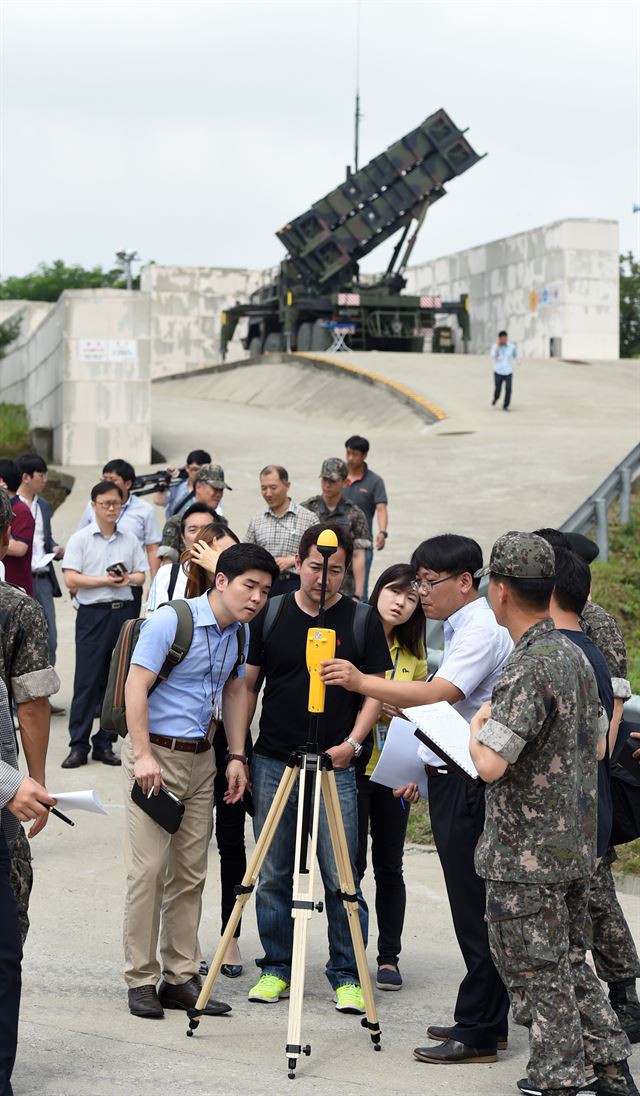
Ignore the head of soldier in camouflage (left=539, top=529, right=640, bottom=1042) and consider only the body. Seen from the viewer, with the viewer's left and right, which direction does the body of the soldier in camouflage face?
facing to the left of the viewer

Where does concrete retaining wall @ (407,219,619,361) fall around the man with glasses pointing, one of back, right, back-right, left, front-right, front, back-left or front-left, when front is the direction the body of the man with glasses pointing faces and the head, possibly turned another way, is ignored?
right

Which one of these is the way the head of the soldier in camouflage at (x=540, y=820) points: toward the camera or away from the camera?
away from the camera

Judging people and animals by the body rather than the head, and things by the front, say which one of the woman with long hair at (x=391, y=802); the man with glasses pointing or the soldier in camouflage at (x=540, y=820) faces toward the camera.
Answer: the woman with long hair

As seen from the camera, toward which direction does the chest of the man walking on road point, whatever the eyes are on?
toward the camera

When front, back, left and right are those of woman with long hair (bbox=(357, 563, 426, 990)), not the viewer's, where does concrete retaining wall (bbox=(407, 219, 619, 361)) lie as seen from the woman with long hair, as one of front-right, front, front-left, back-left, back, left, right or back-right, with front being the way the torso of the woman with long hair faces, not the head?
back

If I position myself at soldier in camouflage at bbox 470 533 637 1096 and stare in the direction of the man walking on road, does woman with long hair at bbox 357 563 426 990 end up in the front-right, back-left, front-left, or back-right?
front-left

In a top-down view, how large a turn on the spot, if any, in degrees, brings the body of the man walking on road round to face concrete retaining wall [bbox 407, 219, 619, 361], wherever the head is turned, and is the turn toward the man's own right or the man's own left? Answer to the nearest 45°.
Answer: approximately 180°

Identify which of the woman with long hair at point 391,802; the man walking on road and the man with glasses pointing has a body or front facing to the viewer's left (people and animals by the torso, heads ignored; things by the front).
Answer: the man with glasses pointing

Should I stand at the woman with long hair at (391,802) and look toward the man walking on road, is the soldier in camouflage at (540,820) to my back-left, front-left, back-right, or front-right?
back-right

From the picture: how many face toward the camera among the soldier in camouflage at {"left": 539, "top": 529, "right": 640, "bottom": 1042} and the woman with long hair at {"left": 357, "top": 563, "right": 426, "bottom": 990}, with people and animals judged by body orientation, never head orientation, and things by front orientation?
1

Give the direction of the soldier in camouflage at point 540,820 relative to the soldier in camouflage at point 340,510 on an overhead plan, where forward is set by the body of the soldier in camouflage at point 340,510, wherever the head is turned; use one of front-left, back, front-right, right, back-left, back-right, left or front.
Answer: front-left

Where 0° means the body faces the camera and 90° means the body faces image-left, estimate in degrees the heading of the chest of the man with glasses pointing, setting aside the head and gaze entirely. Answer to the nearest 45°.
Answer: approximately 90°

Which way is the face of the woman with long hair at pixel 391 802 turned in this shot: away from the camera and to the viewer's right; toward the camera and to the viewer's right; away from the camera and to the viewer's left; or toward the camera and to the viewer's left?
toward the camera and to the viewer's left

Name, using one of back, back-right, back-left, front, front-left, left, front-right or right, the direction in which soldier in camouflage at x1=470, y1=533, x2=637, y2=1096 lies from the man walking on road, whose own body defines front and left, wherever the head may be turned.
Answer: front

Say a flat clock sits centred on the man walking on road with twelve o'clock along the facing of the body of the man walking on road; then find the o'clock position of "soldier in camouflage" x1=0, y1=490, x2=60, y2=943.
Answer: The soldier in camouflage is roughly at 12 o'clock from the man walking on road.

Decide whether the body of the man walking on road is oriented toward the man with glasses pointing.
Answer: yes

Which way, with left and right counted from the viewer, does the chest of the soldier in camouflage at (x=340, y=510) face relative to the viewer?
facing the viewer and to the left of the viewer

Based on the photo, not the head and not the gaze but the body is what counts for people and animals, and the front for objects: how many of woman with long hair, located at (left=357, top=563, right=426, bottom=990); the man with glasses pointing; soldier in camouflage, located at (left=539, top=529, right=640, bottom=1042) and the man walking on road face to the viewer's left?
2
